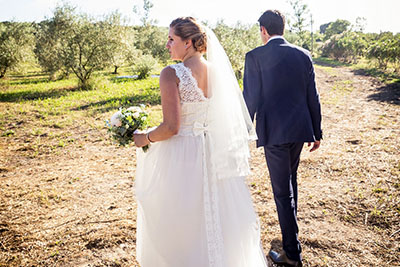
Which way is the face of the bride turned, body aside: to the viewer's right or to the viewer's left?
to the viewer's left

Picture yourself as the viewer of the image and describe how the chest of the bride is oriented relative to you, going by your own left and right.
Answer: facing away from the viewer and to the left of the viewer

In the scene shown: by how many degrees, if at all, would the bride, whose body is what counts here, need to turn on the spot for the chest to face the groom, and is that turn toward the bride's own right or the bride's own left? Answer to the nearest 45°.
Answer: approximately 90° to the bride's own right

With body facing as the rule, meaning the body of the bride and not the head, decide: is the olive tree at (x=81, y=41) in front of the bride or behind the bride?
in front
